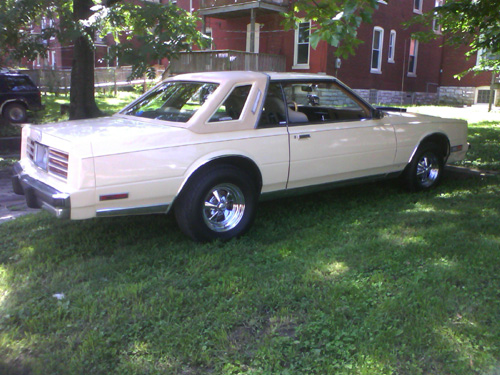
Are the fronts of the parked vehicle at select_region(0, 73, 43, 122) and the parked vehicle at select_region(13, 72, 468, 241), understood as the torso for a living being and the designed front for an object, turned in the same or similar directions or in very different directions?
very different directions

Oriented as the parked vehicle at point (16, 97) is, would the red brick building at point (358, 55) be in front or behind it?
behind

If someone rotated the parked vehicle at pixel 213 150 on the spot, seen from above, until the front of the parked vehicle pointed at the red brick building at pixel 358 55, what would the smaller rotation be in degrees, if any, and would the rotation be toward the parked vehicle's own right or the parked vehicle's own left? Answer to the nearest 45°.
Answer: approximately 45° to the parked vehicle's own left

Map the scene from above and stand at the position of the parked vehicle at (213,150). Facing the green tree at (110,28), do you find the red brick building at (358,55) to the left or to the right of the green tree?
right

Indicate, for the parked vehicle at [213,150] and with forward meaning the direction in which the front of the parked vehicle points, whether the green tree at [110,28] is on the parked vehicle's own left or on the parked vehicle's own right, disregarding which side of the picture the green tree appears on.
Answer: on the parked vehicle's own left

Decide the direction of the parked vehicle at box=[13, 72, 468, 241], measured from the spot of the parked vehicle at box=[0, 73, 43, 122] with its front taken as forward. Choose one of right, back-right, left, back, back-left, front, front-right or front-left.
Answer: left

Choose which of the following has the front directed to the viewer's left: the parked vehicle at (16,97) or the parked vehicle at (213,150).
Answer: the parked vehicle at (16,97)

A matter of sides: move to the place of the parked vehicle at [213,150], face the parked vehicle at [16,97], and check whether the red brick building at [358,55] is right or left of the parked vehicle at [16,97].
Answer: right

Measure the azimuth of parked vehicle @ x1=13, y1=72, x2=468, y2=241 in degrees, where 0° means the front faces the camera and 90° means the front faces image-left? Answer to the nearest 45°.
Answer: approximately 225°

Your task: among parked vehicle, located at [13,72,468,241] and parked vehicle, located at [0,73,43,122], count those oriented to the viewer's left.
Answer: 1

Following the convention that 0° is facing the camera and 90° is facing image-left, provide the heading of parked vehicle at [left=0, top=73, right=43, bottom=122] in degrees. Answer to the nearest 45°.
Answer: approximately 90°
